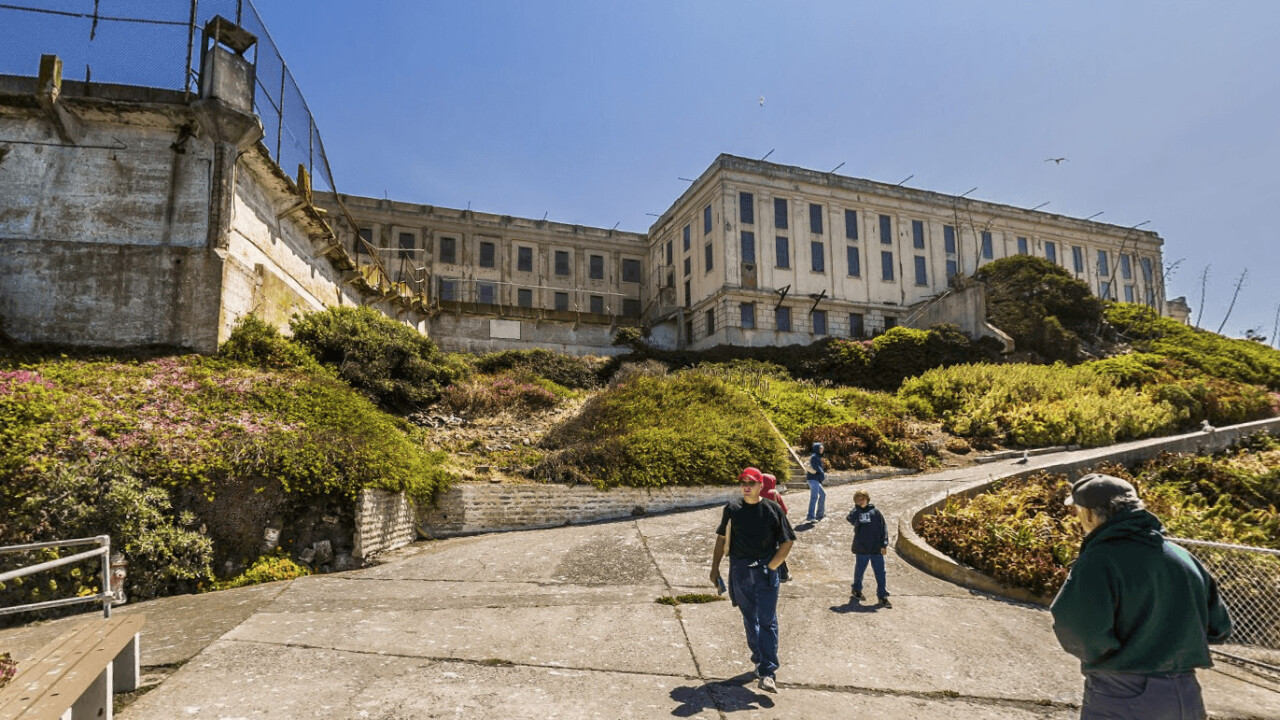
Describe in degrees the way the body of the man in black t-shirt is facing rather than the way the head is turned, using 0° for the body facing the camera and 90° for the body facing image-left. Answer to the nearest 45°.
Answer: approximately 0°

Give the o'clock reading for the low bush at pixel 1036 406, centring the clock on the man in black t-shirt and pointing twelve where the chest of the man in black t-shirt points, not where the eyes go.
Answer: The low bush is roughly at 7 o'clock from the man in black t-shirt.

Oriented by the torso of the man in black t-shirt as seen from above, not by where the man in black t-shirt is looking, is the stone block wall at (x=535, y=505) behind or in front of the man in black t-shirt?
behind

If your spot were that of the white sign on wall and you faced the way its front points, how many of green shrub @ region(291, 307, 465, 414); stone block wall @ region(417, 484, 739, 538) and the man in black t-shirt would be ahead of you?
3

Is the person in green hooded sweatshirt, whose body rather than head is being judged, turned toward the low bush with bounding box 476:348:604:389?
yes

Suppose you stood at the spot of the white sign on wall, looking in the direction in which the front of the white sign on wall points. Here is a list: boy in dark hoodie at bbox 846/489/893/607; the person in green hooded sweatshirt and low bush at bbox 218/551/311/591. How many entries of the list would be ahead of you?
3

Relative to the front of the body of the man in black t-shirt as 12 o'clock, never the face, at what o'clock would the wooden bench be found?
The wooden bench is roughly at 2 o'clock from the man in black t-shirt.

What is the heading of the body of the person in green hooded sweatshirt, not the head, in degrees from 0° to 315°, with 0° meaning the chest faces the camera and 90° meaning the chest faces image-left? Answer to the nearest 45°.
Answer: approximately 135°

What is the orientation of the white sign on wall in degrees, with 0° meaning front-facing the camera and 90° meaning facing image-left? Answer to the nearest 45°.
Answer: approximately 0°

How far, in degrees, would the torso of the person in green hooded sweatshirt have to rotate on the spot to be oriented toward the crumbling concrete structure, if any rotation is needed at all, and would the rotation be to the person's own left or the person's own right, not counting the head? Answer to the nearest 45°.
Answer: approximately 45° to the person's own left

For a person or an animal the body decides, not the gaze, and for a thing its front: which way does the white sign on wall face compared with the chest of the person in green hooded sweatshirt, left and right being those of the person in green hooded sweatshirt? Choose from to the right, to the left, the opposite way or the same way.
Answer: the opposite way

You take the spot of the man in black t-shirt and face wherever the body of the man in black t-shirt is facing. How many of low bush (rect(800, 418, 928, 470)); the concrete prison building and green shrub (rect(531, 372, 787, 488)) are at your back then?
3

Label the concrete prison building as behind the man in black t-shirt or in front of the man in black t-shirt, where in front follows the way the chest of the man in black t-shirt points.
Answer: behind
